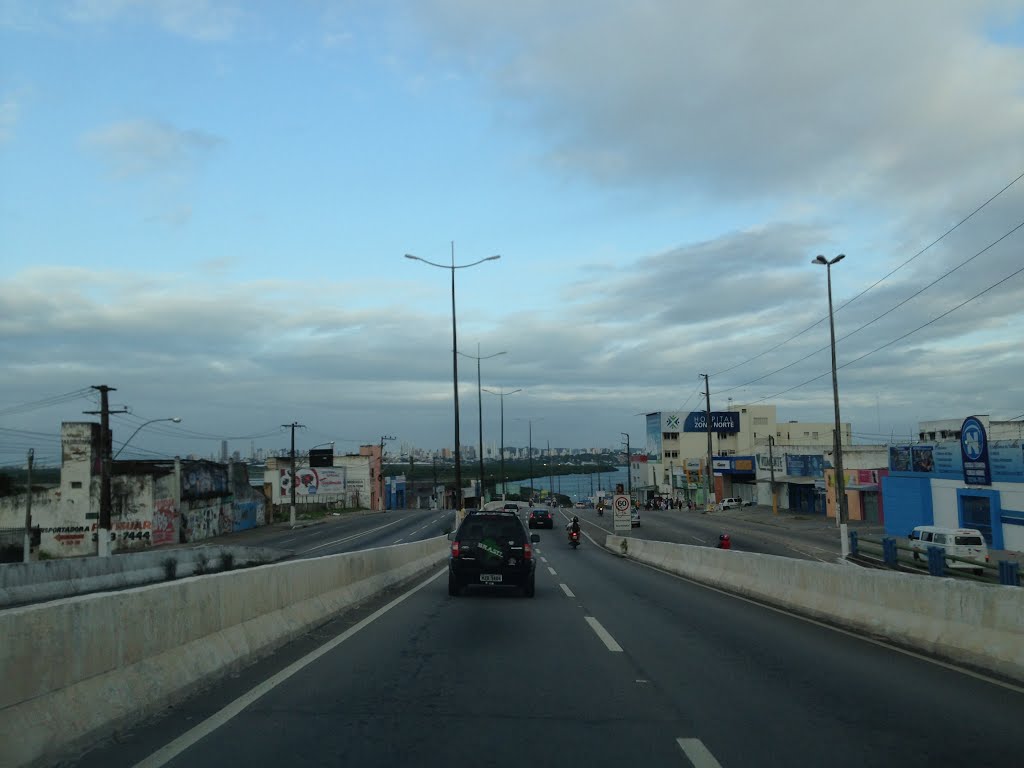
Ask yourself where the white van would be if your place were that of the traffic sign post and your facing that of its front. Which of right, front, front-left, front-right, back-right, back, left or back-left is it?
front-left

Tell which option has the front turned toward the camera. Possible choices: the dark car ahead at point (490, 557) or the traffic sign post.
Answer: the traffic sign post

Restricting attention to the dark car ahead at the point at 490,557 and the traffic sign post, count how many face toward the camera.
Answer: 1

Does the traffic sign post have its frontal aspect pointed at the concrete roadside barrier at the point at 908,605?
yes

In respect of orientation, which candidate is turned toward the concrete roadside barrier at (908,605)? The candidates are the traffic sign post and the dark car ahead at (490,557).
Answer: the traffic sign post

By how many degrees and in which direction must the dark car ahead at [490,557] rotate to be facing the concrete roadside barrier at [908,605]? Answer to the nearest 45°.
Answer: approximately 135° to its right

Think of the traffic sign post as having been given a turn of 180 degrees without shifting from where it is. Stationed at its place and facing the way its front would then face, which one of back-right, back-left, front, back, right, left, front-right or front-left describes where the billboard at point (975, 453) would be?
right

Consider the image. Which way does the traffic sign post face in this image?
toward the camera

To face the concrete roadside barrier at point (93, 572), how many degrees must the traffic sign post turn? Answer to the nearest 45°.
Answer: approximately 45° to its right

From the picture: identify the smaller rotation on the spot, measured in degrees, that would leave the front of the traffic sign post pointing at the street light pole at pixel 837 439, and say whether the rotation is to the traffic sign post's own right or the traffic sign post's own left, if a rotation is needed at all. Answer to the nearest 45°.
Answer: approximately 45° to the traffic sign post's own left

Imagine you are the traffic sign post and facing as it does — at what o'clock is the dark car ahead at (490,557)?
The dark car ahead is roughly at 12 o'clock from the traffic sign post.

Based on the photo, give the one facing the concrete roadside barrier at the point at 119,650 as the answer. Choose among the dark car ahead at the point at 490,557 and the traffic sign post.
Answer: the traffic sign post

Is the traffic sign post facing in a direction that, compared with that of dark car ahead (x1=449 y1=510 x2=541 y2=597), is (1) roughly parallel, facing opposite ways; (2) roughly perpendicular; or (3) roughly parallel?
roughly parallel, facing opposite ways

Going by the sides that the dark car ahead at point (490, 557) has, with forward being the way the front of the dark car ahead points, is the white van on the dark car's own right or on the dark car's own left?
on the dark car's own right

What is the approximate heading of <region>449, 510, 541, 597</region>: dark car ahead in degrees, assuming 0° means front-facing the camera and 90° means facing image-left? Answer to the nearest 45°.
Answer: approximately 180°
